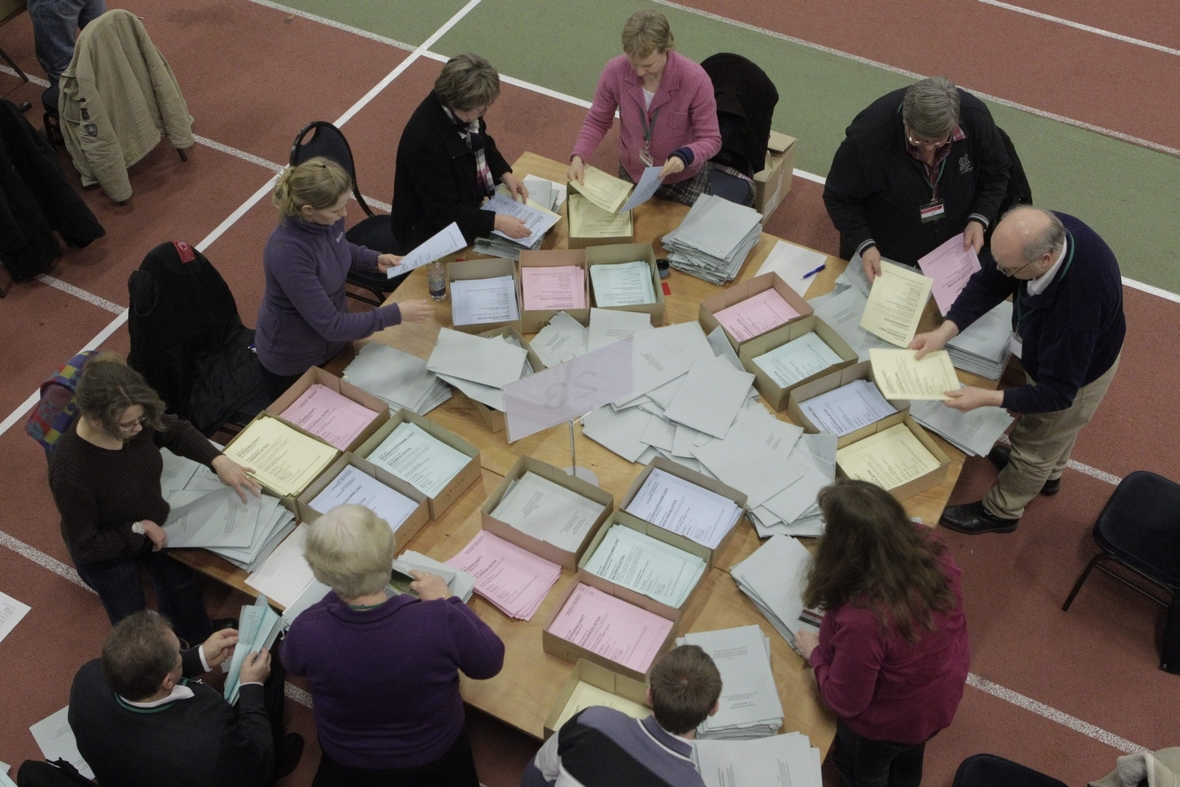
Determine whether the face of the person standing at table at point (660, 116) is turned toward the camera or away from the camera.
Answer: toward the camera

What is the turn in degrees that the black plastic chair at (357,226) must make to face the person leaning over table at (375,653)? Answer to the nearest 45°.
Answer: approximately 45° to its right

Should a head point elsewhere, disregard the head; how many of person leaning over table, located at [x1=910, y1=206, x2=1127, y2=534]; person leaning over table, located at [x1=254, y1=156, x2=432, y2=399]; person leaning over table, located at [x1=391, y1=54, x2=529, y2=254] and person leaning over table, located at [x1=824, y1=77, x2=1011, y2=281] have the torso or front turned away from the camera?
0

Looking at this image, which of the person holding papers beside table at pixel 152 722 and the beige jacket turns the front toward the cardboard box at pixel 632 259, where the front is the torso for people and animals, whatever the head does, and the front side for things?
the person holding papers beside table

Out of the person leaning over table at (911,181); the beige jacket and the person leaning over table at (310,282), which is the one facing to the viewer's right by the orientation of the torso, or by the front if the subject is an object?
the person leaning over table at (310,282)

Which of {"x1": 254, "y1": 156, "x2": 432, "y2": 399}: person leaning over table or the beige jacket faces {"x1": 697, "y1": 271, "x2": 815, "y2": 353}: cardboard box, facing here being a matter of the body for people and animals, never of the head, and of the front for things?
the person leaning over table

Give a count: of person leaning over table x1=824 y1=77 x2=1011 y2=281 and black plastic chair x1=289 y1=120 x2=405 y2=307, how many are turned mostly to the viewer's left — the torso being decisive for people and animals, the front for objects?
0

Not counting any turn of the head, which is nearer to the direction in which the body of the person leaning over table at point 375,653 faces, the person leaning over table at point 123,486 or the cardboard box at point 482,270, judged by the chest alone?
the cardboard box

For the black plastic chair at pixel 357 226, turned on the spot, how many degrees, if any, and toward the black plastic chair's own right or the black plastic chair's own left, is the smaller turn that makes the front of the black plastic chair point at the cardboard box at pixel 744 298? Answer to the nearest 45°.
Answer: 0° — it already faces it

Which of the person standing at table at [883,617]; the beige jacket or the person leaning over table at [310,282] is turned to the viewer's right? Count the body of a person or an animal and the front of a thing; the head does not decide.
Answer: the person leaning over table at [310,282]

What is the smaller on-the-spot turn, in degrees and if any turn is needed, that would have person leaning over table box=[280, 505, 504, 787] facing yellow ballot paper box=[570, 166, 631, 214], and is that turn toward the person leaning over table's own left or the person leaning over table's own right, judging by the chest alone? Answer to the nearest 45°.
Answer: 0° — they already face it

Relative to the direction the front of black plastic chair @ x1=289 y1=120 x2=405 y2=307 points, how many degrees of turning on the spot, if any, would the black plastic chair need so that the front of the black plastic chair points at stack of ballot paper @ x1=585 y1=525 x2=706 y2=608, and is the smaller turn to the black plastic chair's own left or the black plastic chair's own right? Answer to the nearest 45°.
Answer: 0° — it already faces it

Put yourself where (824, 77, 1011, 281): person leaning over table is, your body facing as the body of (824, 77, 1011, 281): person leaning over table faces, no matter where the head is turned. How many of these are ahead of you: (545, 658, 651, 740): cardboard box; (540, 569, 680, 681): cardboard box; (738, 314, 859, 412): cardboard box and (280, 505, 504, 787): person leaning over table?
4

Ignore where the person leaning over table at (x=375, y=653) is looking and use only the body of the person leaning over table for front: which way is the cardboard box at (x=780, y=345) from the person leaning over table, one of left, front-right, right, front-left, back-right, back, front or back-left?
front-right

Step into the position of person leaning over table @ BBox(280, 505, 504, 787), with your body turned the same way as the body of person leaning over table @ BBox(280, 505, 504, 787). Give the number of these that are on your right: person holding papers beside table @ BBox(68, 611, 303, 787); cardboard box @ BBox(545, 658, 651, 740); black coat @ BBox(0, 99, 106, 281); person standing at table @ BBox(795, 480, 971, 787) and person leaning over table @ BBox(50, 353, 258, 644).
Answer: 2

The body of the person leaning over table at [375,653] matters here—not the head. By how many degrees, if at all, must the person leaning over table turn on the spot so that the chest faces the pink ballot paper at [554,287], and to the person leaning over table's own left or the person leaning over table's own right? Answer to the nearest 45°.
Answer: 0° — they already face it

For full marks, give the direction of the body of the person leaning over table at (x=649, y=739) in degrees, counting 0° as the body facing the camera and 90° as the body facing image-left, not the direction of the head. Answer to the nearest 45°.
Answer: approximately 225°

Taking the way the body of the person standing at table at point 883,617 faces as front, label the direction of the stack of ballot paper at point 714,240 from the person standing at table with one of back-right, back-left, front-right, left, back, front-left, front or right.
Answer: front

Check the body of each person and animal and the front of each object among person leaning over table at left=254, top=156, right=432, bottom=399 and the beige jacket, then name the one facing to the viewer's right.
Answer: the person leaning over table

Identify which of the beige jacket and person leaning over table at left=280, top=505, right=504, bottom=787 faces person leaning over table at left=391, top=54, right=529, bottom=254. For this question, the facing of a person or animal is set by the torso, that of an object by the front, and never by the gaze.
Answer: person leaning over table at left=280, top=505, right=504, bottom=787
